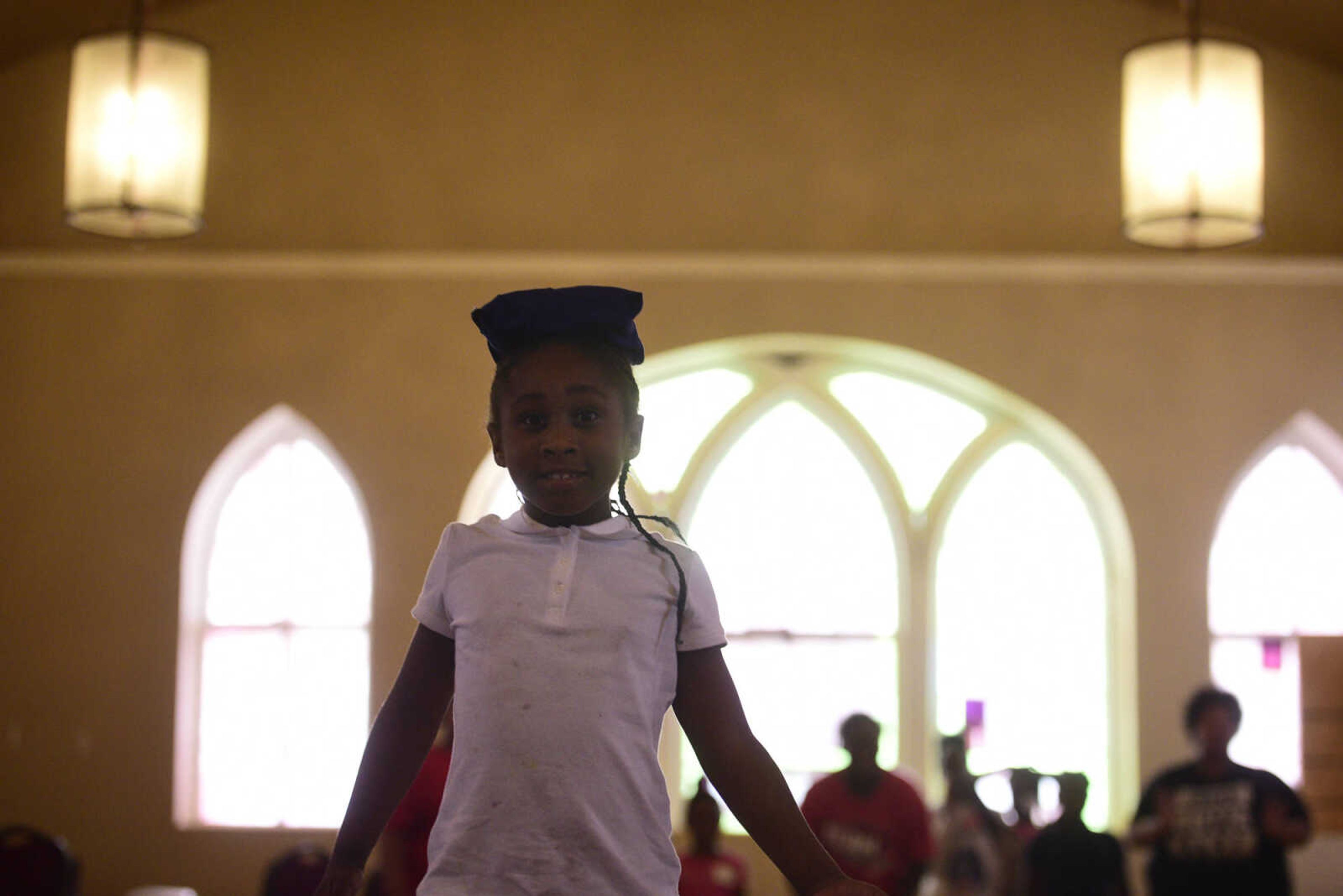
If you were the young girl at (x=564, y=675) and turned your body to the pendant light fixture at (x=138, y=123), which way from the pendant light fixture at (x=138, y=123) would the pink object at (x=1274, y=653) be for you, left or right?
right

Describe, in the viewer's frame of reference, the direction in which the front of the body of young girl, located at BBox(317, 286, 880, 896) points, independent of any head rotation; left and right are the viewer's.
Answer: facing the viewer

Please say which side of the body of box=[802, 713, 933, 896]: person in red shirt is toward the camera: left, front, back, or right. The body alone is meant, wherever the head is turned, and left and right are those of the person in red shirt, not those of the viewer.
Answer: front

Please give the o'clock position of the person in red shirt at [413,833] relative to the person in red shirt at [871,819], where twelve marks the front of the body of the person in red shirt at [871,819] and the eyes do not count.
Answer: the person in red shirt at [413,833] is roughly at 2 o'clock from the person in red shirt at [871,819].

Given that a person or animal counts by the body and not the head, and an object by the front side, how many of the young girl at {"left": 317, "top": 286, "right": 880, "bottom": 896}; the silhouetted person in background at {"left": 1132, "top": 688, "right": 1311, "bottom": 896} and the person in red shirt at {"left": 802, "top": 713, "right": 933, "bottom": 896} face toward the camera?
3

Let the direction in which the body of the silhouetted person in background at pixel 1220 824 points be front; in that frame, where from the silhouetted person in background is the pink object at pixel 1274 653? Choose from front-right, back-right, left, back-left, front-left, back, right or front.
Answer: back

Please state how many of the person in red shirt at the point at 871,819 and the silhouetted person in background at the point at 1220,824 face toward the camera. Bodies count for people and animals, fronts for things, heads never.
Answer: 2

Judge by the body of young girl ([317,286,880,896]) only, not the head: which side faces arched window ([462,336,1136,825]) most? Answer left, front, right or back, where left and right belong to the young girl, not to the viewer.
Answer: back

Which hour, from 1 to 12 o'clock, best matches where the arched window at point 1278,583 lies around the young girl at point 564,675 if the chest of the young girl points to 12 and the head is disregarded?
The arched window is roughly at 7 o'clock from the young girl.

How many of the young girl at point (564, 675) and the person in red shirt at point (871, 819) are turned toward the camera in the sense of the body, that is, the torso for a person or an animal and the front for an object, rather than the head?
2

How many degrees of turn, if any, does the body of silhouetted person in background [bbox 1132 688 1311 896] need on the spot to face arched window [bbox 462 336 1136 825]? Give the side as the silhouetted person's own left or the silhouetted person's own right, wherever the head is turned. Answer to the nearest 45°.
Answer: approximately 135° to the silhouetted person's own right

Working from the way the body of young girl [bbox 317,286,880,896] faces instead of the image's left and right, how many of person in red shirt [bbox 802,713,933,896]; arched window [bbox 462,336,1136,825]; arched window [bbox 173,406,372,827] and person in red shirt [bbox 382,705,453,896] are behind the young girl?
4
